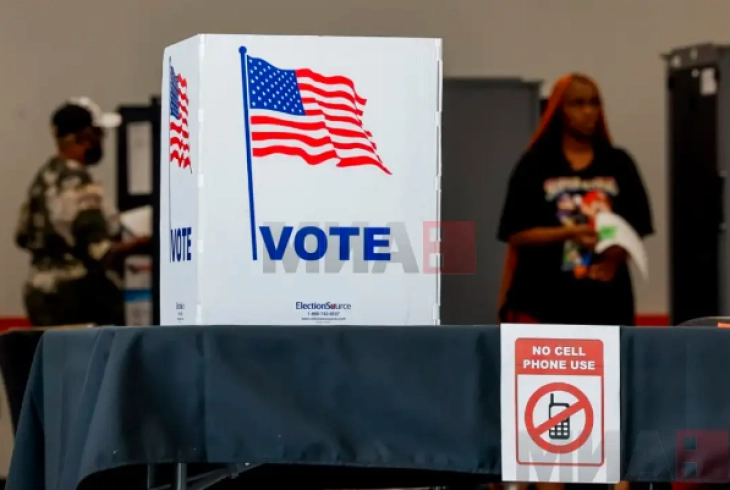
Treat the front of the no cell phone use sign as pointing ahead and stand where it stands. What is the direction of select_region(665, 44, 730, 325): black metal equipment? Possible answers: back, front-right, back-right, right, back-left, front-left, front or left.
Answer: back

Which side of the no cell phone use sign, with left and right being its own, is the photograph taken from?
front

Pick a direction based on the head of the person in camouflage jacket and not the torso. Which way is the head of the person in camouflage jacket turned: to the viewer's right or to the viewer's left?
to the viewer's right
